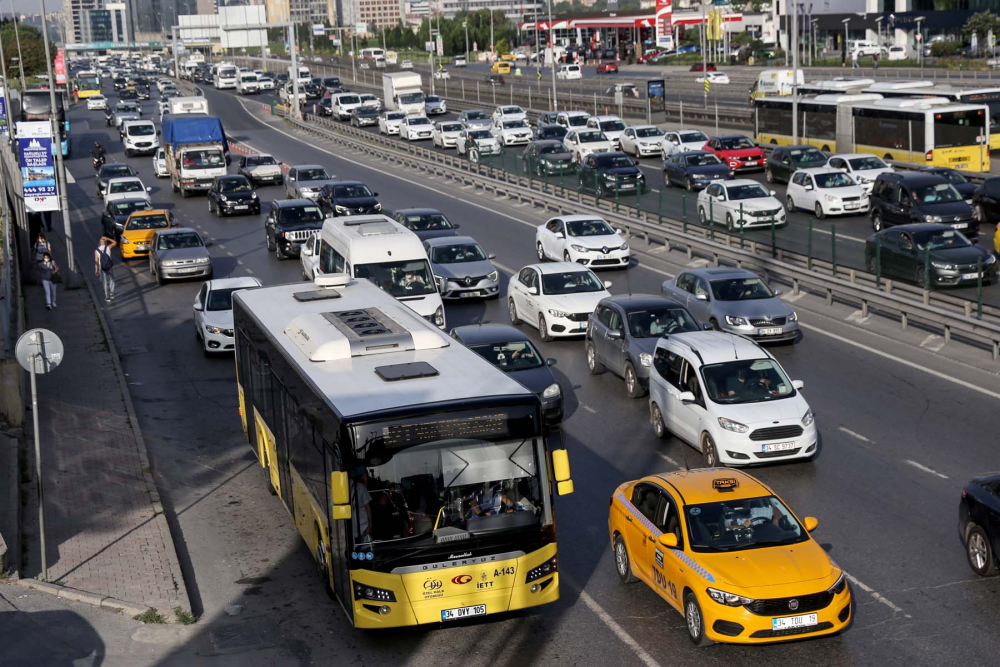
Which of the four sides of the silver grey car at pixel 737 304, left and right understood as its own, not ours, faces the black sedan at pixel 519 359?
right

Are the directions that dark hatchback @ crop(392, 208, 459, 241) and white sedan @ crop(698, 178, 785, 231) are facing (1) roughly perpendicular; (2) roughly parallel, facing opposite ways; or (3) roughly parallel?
roughly parallel

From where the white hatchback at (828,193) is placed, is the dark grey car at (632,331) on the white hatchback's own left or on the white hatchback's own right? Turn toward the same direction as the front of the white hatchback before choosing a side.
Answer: on the white hatchback's own right

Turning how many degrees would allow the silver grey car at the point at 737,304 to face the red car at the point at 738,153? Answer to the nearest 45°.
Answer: approximately 135° to its left

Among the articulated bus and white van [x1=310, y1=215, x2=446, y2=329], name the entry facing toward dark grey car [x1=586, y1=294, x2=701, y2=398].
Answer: the white van

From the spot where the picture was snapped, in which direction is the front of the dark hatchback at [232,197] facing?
facing the viewer and to the right of the viewer

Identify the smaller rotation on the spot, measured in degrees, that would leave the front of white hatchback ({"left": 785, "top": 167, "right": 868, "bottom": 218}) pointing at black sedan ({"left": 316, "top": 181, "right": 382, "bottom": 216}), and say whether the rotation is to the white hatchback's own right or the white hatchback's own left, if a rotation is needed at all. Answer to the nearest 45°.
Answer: approximately 135° to the white hatchback's own right

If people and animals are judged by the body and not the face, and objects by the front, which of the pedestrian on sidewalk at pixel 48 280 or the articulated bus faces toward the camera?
the pedestrian on sidewalk

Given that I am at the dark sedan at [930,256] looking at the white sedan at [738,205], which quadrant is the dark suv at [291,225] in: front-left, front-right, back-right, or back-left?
front-left

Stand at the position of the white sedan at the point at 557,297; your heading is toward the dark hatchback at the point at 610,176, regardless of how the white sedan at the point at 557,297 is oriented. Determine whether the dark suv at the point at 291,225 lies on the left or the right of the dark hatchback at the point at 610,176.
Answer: left

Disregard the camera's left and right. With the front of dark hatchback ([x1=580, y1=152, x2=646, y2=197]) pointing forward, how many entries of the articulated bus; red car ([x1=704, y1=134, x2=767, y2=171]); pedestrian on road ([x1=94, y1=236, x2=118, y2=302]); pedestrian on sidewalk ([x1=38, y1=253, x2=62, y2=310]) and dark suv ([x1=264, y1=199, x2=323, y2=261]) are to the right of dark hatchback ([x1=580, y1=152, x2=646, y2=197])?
3

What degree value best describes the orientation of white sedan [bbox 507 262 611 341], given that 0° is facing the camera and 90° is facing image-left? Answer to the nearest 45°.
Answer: approximately 315°

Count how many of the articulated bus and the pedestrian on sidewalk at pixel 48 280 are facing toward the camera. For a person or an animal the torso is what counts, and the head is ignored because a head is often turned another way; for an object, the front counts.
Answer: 1

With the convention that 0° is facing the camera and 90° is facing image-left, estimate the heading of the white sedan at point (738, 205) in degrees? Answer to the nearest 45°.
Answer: approximately 315°
